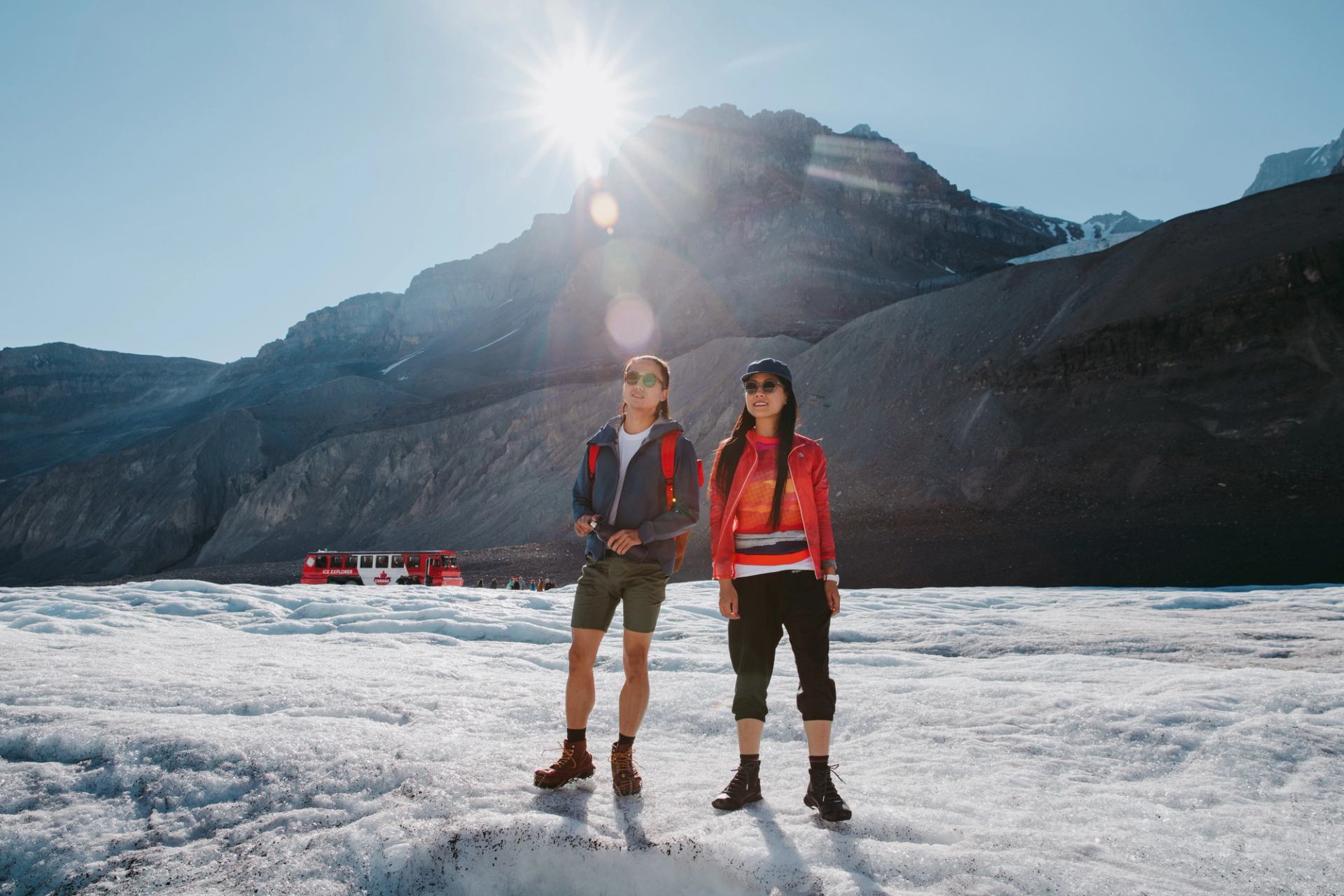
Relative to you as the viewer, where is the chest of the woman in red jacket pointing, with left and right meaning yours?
facing the viewer

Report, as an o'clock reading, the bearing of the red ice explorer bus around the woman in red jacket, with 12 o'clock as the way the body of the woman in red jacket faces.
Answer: The red ice explorer bus is roughly at 5 o'clock from the woman in red jacket.
